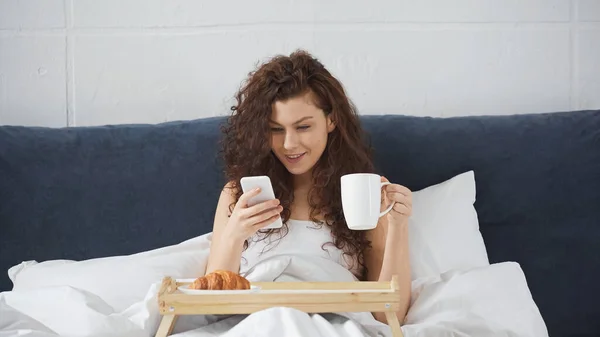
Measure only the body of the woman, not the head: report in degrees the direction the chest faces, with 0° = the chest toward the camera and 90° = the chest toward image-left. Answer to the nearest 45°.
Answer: approximately 0°

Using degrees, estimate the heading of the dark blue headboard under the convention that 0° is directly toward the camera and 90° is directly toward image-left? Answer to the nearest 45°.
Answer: approximately 0°

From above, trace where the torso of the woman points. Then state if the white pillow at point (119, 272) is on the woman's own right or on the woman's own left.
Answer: on the woman's own right

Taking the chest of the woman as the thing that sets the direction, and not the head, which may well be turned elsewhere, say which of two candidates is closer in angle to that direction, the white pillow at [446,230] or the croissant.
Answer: the croissant

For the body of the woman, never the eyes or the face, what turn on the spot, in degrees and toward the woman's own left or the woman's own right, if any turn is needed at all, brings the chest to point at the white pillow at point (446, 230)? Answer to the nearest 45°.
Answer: approximately 90° to the woman's own left

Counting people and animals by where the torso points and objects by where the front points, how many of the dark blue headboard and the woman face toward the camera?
2
